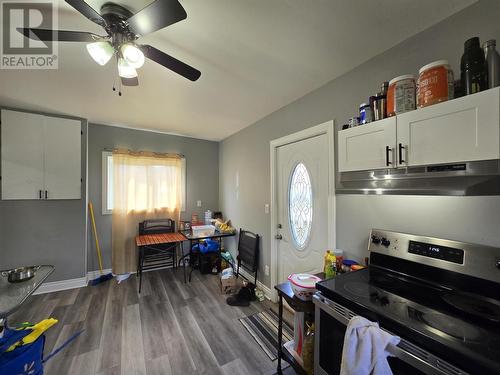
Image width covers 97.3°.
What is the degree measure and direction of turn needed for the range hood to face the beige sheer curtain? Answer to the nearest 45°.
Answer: approximately 45° to its right

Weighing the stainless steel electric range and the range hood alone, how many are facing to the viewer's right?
0

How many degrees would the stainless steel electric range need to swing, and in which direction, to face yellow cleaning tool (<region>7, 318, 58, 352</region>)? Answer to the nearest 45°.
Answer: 0° — it already faces it

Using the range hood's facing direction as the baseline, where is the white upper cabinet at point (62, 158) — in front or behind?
in front

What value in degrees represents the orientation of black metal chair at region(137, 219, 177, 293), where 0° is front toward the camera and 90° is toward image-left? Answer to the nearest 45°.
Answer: approximately 0°

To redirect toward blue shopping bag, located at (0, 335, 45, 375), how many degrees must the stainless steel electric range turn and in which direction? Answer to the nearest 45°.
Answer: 0° — it already faces it

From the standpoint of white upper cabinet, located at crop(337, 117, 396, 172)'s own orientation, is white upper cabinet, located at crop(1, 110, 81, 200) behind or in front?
in front

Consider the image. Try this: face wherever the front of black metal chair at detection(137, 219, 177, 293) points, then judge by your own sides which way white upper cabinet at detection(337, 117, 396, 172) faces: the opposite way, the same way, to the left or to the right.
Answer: to the right

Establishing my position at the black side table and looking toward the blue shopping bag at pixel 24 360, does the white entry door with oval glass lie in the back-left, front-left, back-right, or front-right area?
back-right

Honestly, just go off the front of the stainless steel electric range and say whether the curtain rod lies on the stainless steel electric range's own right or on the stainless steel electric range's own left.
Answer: on the stainless steel electric range's own right

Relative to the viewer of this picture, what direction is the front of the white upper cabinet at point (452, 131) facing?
facing the viewer and to the left of the viewer

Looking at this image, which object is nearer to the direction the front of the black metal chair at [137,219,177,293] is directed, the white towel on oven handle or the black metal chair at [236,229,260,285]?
the white towel on oven handle

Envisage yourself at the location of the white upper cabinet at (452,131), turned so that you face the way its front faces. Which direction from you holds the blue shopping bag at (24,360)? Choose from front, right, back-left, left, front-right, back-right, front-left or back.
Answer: front
